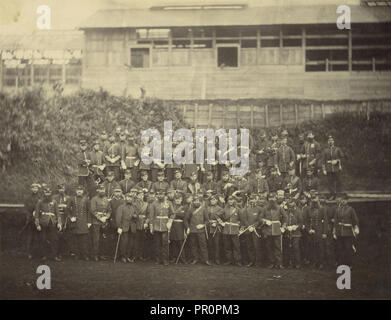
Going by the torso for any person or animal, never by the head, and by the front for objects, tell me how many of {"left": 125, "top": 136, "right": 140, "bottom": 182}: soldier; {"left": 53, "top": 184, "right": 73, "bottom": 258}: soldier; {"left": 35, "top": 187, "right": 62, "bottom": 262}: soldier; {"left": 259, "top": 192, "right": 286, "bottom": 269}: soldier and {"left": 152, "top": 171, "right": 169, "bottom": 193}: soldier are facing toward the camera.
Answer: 5

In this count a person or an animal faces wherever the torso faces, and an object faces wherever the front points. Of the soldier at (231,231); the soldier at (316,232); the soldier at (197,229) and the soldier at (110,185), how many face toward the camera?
4

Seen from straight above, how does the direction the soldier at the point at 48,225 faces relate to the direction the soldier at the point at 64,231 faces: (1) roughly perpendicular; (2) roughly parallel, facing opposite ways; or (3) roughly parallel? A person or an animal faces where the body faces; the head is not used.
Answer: roughly parallel

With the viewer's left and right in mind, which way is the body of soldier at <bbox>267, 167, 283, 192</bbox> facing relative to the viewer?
facing the viewer

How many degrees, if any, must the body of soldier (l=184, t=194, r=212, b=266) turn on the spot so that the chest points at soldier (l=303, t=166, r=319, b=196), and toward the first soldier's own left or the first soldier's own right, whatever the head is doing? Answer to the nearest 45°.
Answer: approximately 90° to the first soldier's own left

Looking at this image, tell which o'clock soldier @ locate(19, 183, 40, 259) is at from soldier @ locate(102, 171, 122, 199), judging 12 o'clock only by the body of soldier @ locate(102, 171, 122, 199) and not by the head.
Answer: soldier @ locate(19, 183, 40, 259) is roughly at 3 o'clock from soldier @ locate(102, 171, 122, 199).

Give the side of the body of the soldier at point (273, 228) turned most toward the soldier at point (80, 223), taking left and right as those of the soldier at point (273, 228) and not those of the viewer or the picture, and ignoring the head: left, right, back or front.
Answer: right

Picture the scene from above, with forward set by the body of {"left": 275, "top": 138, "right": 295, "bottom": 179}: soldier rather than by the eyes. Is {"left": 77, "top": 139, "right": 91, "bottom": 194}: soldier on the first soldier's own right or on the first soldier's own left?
on the first soldier's own right

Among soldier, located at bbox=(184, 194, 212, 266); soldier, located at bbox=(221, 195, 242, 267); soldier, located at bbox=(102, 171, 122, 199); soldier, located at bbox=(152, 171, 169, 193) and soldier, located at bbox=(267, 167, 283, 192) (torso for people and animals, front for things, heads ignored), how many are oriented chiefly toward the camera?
5

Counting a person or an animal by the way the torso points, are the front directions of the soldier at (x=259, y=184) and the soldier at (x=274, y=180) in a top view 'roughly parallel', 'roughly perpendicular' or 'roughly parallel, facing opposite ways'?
roughly parallel

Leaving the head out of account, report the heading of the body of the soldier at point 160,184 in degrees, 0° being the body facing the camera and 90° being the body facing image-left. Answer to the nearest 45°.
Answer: approximately 0°

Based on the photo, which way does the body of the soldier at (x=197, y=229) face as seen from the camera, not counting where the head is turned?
toward the camera

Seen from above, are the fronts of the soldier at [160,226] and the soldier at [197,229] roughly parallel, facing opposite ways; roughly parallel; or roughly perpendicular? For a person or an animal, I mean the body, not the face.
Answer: roughly parallel

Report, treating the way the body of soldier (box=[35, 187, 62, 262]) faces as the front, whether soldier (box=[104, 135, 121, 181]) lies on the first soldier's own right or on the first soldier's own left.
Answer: on the first soldier's own left

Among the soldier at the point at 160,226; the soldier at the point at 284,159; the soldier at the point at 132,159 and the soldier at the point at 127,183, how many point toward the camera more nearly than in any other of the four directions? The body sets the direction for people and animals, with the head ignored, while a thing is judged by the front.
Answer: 4

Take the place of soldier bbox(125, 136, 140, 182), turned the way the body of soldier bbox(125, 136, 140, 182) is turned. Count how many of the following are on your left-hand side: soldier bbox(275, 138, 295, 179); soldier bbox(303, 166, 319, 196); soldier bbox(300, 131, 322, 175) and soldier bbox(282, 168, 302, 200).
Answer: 4

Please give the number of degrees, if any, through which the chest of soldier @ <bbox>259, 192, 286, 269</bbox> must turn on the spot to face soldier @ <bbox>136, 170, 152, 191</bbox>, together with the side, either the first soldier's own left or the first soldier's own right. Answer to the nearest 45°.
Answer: approximately 90° to the first soldier's own right
